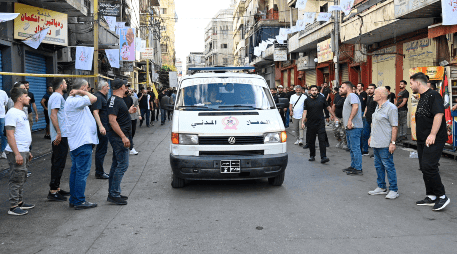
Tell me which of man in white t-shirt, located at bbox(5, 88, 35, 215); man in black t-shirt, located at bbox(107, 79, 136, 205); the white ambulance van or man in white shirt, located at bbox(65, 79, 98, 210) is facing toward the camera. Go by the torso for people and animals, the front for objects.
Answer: the white ambulance van

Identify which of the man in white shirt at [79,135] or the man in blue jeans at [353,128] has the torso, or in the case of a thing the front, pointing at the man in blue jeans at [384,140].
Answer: the man in white shirt

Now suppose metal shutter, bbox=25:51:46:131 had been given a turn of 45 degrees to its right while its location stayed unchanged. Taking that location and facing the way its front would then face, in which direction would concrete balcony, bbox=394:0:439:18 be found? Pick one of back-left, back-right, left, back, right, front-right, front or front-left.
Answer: front-left

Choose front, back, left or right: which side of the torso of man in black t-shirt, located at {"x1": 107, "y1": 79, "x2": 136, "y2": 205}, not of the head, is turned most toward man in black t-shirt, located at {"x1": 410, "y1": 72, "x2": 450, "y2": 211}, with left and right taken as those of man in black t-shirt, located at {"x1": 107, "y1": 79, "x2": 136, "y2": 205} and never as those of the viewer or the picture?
front

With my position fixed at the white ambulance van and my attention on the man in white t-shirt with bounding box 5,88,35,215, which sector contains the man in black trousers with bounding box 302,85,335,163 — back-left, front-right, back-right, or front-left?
back-right

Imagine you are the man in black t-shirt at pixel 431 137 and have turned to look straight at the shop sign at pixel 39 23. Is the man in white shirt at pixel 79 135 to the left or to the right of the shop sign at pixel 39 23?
left

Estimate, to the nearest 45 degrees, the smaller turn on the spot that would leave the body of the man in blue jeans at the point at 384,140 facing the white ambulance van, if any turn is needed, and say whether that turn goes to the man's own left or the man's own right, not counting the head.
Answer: approximately 45° to the man's own right

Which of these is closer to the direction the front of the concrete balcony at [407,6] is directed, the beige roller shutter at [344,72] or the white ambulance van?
the white ambulance van

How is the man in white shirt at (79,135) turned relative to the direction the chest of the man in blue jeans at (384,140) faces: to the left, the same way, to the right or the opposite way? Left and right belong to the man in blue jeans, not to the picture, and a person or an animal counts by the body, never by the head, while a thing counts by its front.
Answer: the opposite way

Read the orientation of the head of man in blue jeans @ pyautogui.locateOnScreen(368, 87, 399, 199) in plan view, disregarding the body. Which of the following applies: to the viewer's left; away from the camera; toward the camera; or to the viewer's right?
to the viewer's left

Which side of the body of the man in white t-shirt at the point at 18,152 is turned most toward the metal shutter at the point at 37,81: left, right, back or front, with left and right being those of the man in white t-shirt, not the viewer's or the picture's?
left

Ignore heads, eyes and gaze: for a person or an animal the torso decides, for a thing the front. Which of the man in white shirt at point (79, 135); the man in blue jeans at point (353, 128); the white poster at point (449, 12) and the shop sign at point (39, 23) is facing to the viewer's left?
the man in blue jeans

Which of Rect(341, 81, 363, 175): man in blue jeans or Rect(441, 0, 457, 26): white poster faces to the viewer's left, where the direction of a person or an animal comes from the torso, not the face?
the man in blue jeans

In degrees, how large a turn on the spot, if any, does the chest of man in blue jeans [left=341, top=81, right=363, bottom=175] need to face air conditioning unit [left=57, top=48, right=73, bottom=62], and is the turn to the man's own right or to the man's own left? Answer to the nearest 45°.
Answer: approximately 45° to the man's own right

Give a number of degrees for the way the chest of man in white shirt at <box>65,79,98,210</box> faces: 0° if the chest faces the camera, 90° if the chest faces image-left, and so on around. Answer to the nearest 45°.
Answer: approximately 270°

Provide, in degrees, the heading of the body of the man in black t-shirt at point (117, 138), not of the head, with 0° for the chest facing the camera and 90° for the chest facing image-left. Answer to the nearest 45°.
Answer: approximately 270°

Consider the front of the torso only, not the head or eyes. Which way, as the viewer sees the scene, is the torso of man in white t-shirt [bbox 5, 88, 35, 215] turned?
to the viewer's right
